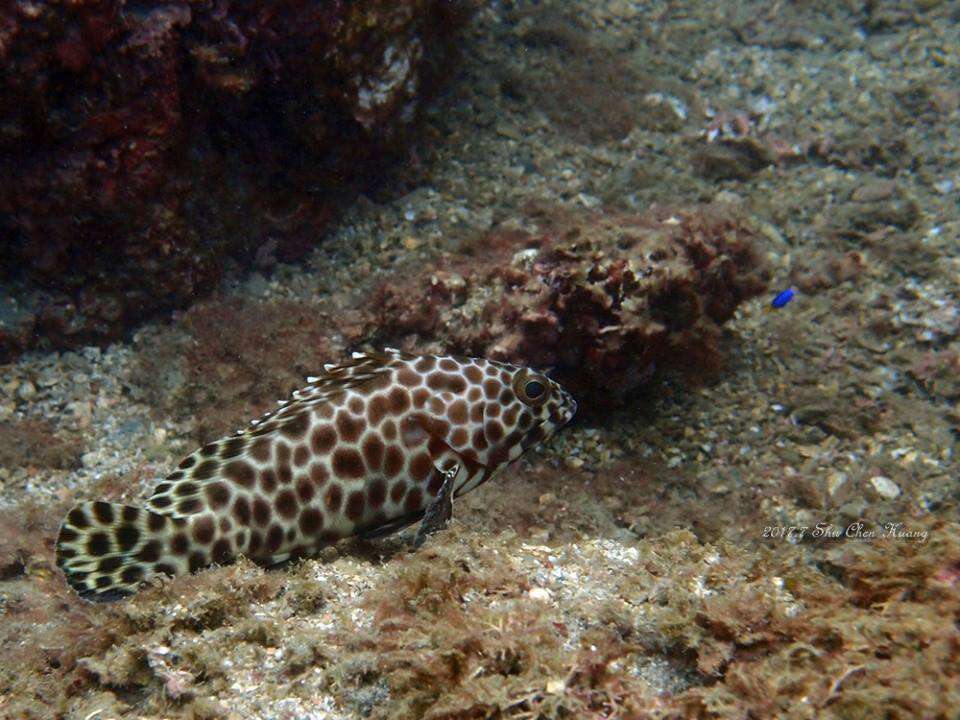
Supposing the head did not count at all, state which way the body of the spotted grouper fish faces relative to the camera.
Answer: to the viewer's right

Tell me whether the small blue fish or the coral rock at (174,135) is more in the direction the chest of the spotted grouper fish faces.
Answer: the small blue fish

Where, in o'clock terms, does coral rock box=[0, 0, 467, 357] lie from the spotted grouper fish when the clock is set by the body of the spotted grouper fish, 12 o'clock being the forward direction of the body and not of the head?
The coral rock is roughly at 8 o'clock from the spotted grouper fish.

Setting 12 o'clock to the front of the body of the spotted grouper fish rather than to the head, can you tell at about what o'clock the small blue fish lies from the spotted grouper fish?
The small blue fish is roughly at 11 o'clock from the spotted grouper fish.

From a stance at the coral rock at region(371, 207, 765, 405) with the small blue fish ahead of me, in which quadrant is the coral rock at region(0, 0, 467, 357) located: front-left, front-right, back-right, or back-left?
back-left

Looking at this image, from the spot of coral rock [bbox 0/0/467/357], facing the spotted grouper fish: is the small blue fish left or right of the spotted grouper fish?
left

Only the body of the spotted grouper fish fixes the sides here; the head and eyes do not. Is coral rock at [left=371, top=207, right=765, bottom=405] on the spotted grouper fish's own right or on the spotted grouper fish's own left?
on the spotted grouper fish's own left
